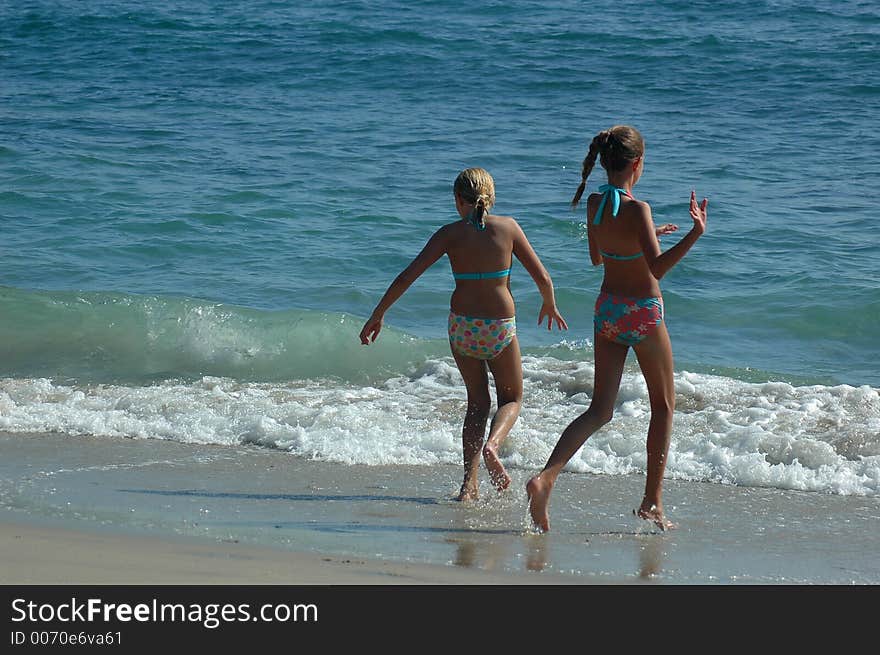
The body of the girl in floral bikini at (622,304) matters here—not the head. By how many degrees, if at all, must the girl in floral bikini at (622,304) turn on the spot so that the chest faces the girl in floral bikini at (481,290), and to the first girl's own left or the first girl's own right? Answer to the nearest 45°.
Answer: approximately 90° to the first girl's own left

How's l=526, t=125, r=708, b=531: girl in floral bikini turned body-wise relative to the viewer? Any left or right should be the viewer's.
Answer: facing away from the viewer and to the right of the viewer

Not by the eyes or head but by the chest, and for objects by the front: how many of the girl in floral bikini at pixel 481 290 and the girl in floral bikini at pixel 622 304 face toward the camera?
0

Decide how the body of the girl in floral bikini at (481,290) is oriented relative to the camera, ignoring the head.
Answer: away from the camera

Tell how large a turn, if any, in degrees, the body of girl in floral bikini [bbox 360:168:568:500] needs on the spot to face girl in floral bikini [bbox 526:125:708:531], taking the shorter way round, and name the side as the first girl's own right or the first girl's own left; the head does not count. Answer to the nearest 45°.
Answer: approximately 135° to the first girl's own right
